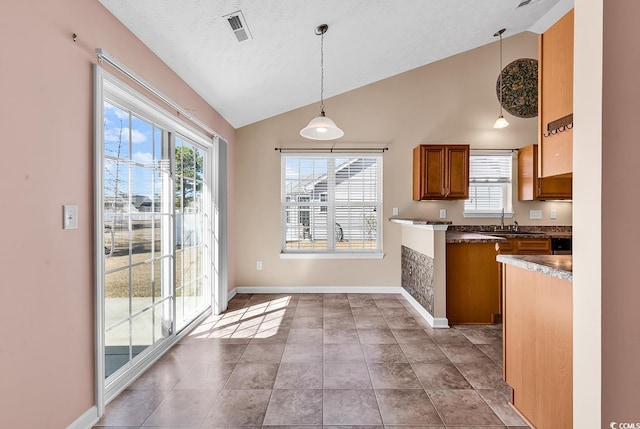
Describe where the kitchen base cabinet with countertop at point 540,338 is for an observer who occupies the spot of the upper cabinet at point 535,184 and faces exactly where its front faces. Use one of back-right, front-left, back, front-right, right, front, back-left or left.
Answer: front

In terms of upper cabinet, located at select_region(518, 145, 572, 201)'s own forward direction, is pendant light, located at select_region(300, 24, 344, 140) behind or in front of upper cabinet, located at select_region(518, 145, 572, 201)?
in front

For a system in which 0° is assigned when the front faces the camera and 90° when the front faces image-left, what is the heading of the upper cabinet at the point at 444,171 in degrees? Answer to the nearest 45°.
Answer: approximately 0°

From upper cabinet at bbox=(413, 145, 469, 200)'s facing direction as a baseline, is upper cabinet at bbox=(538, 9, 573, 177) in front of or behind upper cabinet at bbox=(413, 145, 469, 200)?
in front

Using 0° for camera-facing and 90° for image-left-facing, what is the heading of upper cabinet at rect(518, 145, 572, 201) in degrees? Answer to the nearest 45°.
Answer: approximately 0°

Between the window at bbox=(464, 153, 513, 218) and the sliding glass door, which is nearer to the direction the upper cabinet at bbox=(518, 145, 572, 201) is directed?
the sliding glass door

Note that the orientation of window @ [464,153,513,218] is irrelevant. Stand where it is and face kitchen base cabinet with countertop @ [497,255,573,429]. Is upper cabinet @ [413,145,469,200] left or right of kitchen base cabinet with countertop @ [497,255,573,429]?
right

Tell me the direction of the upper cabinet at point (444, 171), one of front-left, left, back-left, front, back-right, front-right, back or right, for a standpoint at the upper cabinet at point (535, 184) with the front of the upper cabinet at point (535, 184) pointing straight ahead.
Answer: front-right

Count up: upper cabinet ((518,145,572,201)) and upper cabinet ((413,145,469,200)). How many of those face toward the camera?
2

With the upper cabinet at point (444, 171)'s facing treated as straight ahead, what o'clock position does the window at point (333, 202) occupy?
The window is roughly at 3 o'clock from the upper cabinet.

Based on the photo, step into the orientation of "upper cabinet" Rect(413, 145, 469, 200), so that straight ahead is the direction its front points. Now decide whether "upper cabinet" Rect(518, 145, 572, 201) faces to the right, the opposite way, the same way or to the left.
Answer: the same way
